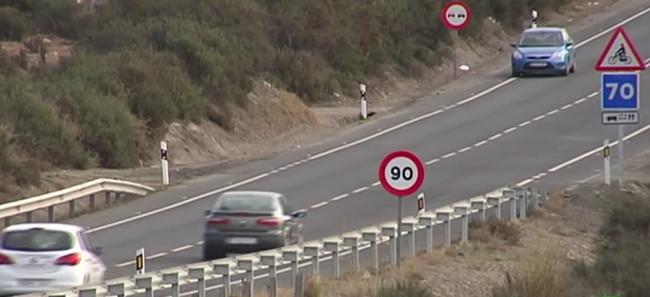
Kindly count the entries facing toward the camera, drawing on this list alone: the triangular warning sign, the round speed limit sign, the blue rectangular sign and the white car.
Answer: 3

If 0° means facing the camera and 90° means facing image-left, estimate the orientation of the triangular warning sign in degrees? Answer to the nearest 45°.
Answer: approximately 0°

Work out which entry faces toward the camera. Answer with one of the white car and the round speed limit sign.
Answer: the round speed limit sign

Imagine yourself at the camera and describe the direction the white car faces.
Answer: facing away from the viewer and to the right of the viewer

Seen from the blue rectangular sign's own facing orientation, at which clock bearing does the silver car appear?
The silver car is roughly at 2 o'clock from the blue rectangular sign.

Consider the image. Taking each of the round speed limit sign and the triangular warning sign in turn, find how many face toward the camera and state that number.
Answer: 2

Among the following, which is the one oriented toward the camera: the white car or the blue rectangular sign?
the blue rectangular sign

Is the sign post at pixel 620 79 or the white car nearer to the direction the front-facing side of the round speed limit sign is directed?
the white car

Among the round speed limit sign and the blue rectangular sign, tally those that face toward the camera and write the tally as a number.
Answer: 2

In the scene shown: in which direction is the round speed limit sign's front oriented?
toward the camera

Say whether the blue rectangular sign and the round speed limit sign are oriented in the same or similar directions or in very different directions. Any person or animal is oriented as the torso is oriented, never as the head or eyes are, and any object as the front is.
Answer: same or similar directions

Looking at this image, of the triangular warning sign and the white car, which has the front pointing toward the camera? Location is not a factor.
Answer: the triangular warning sign

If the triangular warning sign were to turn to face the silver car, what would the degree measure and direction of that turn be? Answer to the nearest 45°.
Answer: approximately 45° to its right
